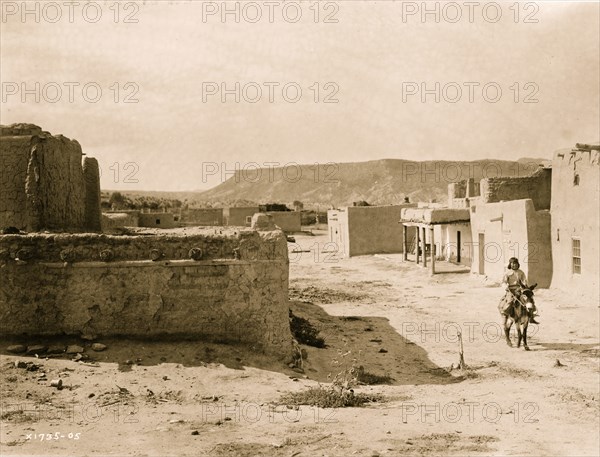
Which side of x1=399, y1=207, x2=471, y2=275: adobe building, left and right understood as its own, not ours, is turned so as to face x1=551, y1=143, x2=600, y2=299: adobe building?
left

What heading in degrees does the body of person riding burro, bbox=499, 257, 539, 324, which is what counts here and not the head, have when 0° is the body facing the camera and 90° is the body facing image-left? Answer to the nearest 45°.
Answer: approximately 0°

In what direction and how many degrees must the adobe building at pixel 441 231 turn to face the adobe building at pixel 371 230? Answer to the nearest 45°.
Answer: approximately 90° to its right

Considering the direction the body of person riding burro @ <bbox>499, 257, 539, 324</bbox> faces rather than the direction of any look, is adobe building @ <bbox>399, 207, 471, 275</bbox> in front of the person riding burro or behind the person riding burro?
behind

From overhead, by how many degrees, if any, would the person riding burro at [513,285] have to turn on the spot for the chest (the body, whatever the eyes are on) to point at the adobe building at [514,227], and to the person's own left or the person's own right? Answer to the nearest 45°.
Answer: approximately 180°

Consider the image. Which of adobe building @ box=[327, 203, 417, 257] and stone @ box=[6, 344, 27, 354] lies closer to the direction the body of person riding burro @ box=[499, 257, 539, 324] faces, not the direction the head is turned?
the stone

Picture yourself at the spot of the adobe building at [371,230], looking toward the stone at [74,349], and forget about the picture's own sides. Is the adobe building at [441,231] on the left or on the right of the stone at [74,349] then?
left

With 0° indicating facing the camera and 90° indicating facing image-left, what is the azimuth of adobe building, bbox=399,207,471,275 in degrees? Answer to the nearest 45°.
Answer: approximately 45°
